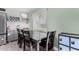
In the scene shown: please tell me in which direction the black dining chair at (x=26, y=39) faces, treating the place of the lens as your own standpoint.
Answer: facing away from the viewer and to the right of the viewer

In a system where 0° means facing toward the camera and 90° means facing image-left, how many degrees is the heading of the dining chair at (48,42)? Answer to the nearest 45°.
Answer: approximately 135°

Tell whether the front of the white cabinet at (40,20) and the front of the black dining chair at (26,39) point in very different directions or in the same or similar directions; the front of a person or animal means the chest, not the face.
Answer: very different directions

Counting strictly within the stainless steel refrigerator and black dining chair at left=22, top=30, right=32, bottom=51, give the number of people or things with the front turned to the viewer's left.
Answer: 0

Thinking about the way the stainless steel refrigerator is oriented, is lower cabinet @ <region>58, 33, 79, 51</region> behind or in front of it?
in front

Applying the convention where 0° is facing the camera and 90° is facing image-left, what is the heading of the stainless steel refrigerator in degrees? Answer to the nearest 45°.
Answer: approximately 315°

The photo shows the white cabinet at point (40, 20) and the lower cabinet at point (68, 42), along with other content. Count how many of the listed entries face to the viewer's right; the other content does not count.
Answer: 0
